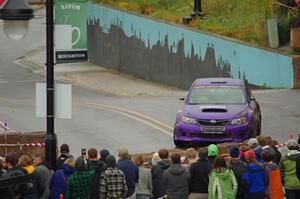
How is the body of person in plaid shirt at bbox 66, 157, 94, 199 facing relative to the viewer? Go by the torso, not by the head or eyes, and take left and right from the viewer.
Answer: facing away from the viewer

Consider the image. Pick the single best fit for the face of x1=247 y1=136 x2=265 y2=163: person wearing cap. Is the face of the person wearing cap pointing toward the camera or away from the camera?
away from the camera

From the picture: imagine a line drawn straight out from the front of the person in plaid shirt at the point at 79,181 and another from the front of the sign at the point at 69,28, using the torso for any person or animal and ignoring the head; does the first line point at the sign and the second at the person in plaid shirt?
yes

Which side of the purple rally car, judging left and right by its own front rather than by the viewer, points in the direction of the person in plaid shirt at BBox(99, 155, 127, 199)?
front

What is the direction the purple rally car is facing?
toward the camera

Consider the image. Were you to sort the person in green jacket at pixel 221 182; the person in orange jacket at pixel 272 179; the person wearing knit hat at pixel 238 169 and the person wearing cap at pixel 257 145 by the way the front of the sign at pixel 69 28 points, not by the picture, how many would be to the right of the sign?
0

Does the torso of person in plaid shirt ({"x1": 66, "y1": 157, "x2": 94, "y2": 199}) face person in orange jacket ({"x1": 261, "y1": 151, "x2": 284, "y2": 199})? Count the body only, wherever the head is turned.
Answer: no

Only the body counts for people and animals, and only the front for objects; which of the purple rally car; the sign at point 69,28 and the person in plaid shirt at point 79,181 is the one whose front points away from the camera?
the person in plaid shirt

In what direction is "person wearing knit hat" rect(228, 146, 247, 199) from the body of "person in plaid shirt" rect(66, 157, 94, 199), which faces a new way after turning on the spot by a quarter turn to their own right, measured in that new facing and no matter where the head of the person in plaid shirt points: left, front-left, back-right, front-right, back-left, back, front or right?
front

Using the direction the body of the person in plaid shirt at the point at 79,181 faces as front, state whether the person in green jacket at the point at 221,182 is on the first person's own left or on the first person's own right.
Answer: on the first person's own right

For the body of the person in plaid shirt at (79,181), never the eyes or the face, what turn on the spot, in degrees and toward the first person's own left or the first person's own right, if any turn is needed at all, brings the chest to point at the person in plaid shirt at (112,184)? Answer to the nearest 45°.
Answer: approximately 90° to the first person's own right

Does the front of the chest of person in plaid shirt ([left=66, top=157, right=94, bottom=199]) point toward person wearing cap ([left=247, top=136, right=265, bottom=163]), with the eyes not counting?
no

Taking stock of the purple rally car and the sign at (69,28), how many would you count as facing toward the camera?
2

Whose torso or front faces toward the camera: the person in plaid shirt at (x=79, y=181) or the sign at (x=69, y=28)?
the sign

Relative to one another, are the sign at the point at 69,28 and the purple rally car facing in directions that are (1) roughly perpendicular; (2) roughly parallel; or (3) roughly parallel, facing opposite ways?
roughly parallel

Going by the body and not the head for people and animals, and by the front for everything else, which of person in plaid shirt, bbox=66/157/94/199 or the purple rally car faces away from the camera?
the person in plaid shirt

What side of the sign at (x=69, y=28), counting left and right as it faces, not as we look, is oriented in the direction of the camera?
front
